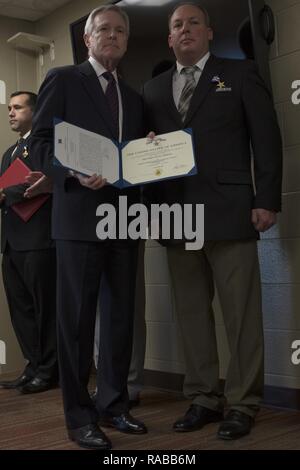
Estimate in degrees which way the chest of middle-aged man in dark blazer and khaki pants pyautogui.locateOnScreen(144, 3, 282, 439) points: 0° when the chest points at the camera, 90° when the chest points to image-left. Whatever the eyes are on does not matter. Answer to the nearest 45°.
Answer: approximately 45°

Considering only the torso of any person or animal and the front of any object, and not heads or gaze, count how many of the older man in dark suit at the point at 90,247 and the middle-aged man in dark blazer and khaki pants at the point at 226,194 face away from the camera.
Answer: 0

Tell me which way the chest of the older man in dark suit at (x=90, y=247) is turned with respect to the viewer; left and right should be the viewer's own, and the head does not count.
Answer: facing the viewer and to the right of the viewer
